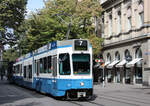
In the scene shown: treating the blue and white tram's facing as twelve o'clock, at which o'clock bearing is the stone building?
The stone building is roughly at 8 o'clock from the blue and white tram.

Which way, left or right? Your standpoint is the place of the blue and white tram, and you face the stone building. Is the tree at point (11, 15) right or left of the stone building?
left

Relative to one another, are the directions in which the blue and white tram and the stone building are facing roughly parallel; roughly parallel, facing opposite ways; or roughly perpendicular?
roughly perpendicular

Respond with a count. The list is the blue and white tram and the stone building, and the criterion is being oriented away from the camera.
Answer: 0

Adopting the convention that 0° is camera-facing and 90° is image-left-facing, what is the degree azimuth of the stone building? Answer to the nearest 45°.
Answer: approximately 45°

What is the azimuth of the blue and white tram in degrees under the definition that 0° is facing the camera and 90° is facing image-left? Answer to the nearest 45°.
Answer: approximately 315°

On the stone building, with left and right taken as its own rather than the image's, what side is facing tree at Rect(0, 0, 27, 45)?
front

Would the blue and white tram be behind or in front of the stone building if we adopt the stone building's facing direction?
in front

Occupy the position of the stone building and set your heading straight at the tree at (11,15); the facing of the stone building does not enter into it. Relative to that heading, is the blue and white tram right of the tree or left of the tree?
left
